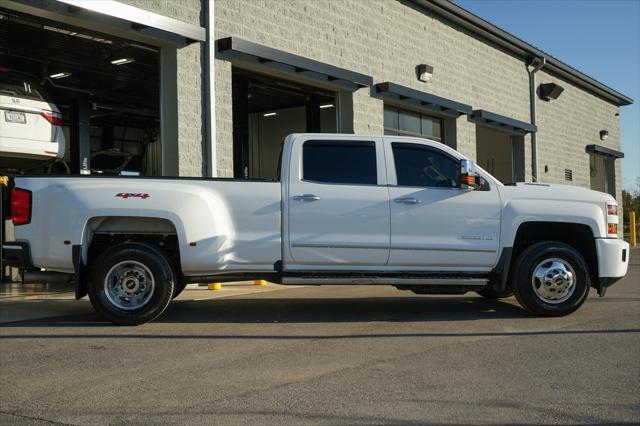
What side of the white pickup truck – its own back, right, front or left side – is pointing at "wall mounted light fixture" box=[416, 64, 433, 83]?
left

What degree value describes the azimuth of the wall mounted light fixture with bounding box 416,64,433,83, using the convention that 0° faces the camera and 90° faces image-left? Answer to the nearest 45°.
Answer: approximately 315°

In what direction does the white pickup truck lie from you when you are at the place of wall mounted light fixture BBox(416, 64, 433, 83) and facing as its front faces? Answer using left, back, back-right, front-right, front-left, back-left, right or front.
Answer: front-right

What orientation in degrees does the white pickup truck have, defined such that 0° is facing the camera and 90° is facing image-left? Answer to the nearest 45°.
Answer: approximately 270°

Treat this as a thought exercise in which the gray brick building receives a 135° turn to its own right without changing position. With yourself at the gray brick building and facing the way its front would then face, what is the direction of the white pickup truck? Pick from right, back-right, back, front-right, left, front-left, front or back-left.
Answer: left

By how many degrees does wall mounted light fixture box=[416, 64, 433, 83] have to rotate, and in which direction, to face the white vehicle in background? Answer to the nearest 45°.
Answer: approximately 90° to its right

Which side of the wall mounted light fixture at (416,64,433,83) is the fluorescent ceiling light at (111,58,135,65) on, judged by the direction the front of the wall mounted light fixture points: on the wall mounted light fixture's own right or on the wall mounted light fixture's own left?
on the wall mounted light fixture's own right

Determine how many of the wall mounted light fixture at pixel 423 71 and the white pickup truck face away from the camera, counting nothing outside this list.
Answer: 0

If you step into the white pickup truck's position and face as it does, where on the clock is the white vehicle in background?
The white vehicle in background is roughly at 7 o'clock from the white pickup truck.

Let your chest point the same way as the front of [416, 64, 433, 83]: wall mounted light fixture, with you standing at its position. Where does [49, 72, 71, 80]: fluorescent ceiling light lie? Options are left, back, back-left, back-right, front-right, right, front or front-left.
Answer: back-right
